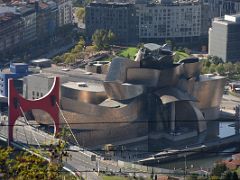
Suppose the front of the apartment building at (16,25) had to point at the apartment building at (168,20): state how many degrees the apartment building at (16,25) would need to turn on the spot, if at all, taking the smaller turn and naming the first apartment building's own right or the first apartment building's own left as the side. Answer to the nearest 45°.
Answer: approximately 45° to the first apartment building's own left

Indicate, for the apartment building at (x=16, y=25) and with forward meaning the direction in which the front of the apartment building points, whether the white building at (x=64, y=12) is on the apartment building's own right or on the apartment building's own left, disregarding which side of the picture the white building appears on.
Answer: on the apartment building's own left

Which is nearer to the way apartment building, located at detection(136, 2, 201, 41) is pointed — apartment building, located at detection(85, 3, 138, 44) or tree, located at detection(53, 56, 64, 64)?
the tree

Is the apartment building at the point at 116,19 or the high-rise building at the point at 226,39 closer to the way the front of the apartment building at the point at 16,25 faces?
the high-rise building

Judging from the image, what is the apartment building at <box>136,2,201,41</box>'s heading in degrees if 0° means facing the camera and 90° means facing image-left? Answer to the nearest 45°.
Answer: approximately 0°

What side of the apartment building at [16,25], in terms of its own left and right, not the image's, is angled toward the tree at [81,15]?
left

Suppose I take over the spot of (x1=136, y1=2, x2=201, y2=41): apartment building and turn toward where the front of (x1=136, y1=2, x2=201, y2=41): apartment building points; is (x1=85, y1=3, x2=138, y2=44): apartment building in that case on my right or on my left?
on my right

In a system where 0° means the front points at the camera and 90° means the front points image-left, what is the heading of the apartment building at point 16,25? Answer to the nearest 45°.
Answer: approximately 315°

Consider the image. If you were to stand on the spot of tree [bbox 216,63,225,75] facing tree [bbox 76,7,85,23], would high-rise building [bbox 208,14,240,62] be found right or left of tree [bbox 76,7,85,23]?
right
